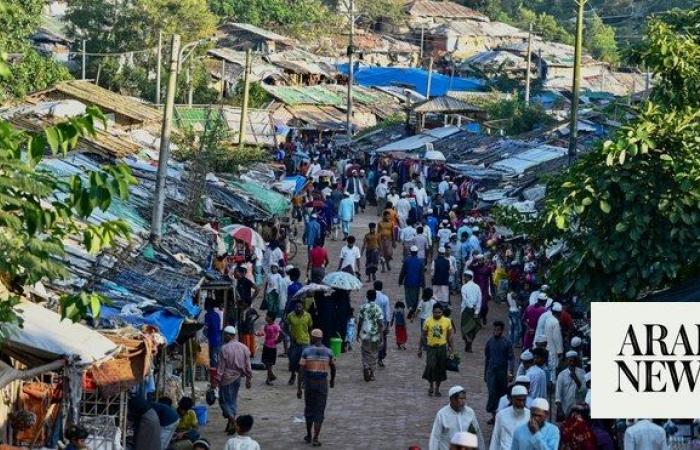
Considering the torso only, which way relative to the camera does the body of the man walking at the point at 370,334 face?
away from the camera
